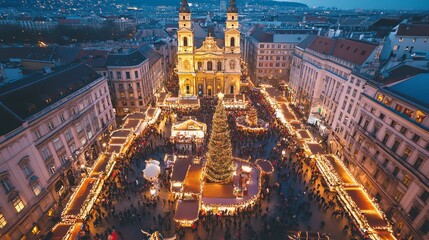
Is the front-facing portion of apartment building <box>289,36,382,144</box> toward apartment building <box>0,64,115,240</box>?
yes

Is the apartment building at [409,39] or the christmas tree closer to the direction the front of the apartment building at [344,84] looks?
the christmas tree

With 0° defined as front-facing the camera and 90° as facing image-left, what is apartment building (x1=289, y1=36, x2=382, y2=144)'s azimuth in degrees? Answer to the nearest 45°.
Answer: approximately 45°

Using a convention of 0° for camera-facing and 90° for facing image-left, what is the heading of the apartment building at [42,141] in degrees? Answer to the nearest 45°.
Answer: approximately 315°

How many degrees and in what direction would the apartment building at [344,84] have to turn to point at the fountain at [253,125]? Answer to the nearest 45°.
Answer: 0° — it already faces it

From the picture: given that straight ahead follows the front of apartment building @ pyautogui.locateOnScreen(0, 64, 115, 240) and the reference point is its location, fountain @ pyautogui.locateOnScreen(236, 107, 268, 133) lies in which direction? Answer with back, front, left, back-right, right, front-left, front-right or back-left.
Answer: front-left

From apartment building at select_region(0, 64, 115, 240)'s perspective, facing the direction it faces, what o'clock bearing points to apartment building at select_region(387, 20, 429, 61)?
apartment building at select_region(387, 20, 429, 61) is roughly at 11 o'clock from apartment building at select_region(0, 64, 115, 240).

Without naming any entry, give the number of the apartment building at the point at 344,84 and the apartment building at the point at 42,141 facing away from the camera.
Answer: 0

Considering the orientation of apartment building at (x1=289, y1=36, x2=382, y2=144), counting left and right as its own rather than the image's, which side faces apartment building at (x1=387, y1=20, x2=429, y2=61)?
back

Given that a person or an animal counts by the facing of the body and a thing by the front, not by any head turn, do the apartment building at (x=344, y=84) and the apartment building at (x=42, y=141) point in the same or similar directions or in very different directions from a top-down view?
very different directions

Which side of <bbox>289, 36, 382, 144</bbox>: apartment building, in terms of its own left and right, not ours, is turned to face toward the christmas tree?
front
